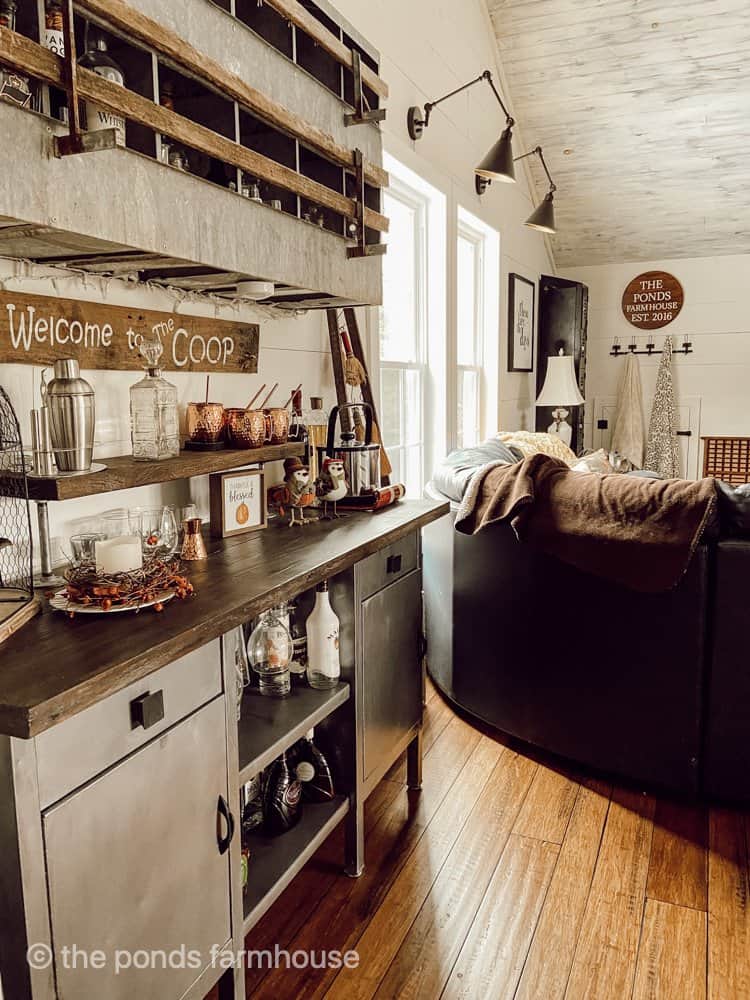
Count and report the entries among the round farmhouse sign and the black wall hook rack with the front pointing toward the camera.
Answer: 2

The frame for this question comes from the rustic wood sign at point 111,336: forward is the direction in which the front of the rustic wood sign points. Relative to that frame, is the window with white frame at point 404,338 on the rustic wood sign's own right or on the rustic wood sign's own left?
on the rustic wood sign's own left

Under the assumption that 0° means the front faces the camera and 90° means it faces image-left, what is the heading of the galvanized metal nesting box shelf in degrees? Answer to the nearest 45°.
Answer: approximately 315°

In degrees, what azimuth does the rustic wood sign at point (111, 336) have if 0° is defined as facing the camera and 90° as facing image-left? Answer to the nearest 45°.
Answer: approximately 315°

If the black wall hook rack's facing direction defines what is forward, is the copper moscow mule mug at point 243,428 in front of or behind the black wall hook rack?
in front

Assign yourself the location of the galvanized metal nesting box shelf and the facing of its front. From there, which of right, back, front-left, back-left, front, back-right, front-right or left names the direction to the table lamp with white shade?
left

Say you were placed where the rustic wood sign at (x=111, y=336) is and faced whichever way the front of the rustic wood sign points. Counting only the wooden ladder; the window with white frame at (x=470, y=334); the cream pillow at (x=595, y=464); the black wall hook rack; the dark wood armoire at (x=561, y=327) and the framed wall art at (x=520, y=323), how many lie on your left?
6

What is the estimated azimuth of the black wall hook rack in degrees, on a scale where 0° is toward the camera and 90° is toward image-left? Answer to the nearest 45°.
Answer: approximately 0°

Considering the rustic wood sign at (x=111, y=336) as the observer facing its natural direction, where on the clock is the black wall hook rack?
The black wall hook rack is roughly at 9 o'clock from the rustic wood sign.

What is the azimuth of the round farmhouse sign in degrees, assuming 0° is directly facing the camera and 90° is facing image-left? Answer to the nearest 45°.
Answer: approximately 0°

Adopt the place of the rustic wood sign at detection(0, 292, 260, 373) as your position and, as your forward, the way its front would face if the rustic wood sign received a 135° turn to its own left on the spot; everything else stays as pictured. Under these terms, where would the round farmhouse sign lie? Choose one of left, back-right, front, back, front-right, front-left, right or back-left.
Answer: front-right

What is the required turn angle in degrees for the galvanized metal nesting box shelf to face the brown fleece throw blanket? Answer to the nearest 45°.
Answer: approximately 45° to its left

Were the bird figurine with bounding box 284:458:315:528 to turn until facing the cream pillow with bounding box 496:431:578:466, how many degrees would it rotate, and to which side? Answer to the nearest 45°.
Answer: approximately 90° to its left

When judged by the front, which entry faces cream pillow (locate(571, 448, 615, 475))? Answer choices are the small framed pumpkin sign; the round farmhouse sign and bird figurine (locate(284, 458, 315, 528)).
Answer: the round farmhouse sign
